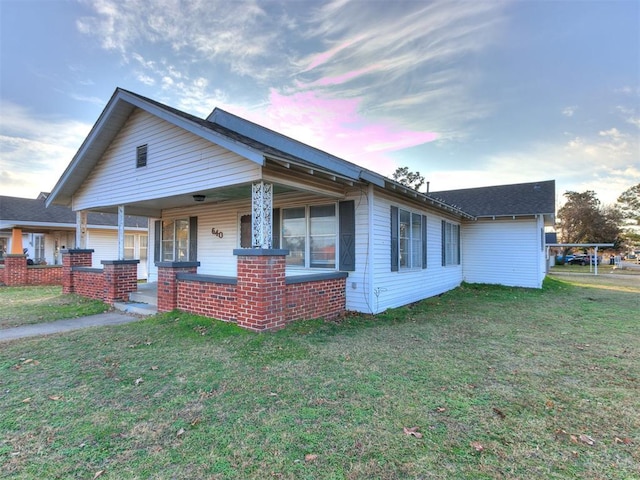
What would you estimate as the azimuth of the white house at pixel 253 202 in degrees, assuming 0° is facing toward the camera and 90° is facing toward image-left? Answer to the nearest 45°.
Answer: approximately 45°

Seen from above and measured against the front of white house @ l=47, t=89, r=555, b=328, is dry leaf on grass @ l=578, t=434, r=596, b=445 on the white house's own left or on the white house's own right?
on the white house's own left

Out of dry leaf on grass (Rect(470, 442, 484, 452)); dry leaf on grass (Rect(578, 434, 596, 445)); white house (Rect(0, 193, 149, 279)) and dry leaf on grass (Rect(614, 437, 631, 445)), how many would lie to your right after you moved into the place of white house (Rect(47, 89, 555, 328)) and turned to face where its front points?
1

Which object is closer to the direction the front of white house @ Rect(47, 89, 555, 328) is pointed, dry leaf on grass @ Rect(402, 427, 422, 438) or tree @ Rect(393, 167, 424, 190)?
the dry leaf on grass

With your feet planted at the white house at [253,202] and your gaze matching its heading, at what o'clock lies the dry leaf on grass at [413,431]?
The dry leaf on grass is roughly at 10 o'clock from the white house.

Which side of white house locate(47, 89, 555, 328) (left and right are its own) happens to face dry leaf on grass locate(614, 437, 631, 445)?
left

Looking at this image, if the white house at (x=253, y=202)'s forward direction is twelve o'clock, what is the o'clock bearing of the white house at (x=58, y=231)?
the white house at (x=58, y=231) is roughly at 3 o'clock from the white house at (x=253, y=202).

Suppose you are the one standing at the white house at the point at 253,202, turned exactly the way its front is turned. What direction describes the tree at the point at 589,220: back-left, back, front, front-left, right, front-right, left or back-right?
back

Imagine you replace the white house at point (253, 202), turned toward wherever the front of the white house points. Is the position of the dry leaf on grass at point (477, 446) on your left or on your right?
on your left

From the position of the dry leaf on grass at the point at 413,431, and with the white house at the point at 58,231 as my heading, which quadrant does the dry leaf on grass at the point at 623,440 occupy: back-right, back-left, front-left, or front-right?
back-right

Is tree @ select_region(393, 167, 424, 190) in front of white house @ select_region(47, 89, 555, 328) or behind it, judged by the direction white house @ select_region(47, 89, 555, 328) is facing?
behind

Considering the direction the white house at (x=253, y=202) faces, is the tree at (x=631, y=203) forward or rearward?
rearward
